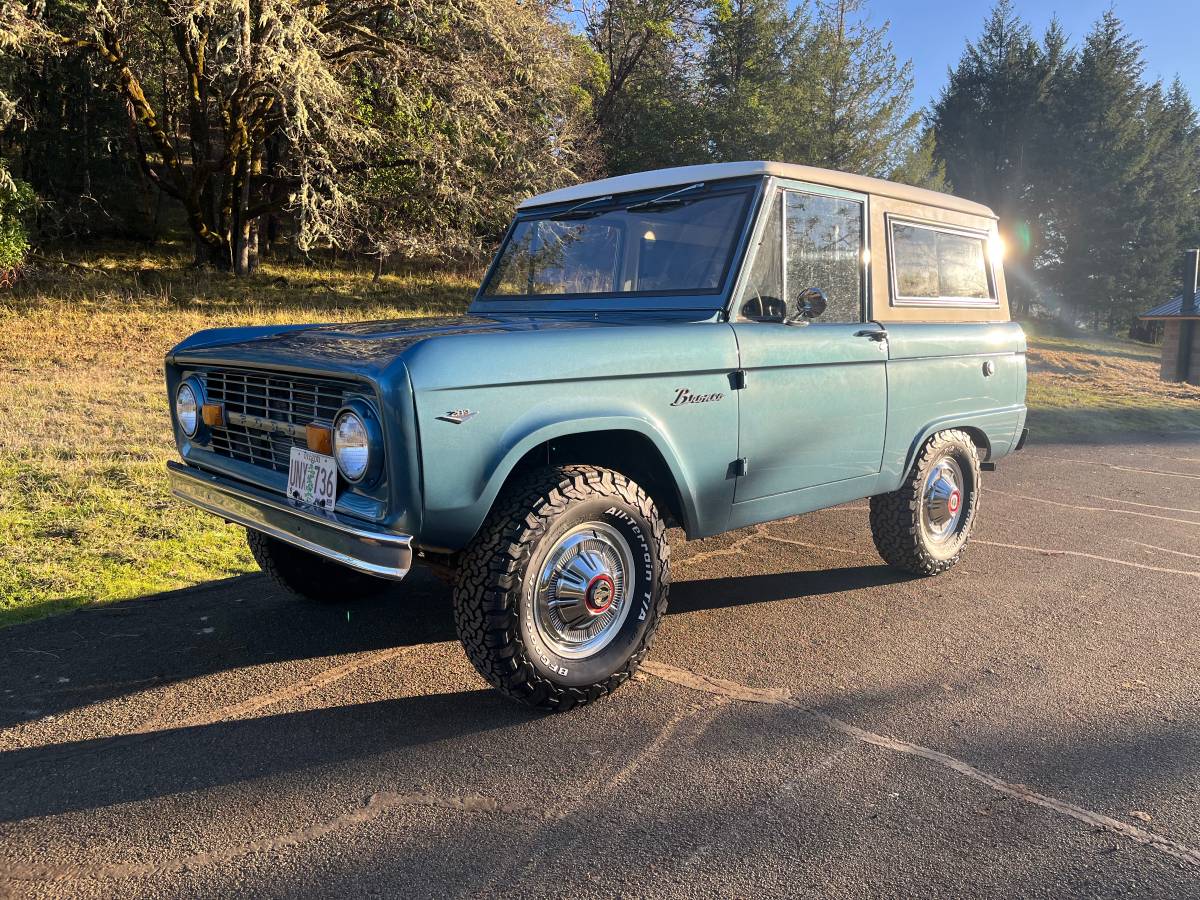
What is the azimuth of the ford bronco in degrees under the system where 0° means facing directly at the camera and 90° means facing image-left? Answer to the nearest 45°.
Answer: approximately 45°

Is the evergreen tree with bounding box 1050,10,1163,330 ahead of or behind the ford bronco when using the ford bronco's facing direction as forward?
behind

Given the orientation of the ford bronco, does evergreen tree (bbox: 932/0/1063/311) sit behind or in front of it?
behind

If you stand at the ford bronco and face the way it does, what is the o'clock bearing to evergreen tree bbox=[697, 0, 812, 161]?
The evergreen tree is roughly at 5 o'clock from the ford bronco.

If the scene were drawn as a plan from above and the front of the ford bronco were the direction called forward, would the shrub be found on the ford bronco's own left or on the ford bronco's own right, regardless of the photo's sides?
on the ford bronco's own right

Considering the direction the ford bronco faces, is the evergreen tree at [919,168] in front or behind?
behind
